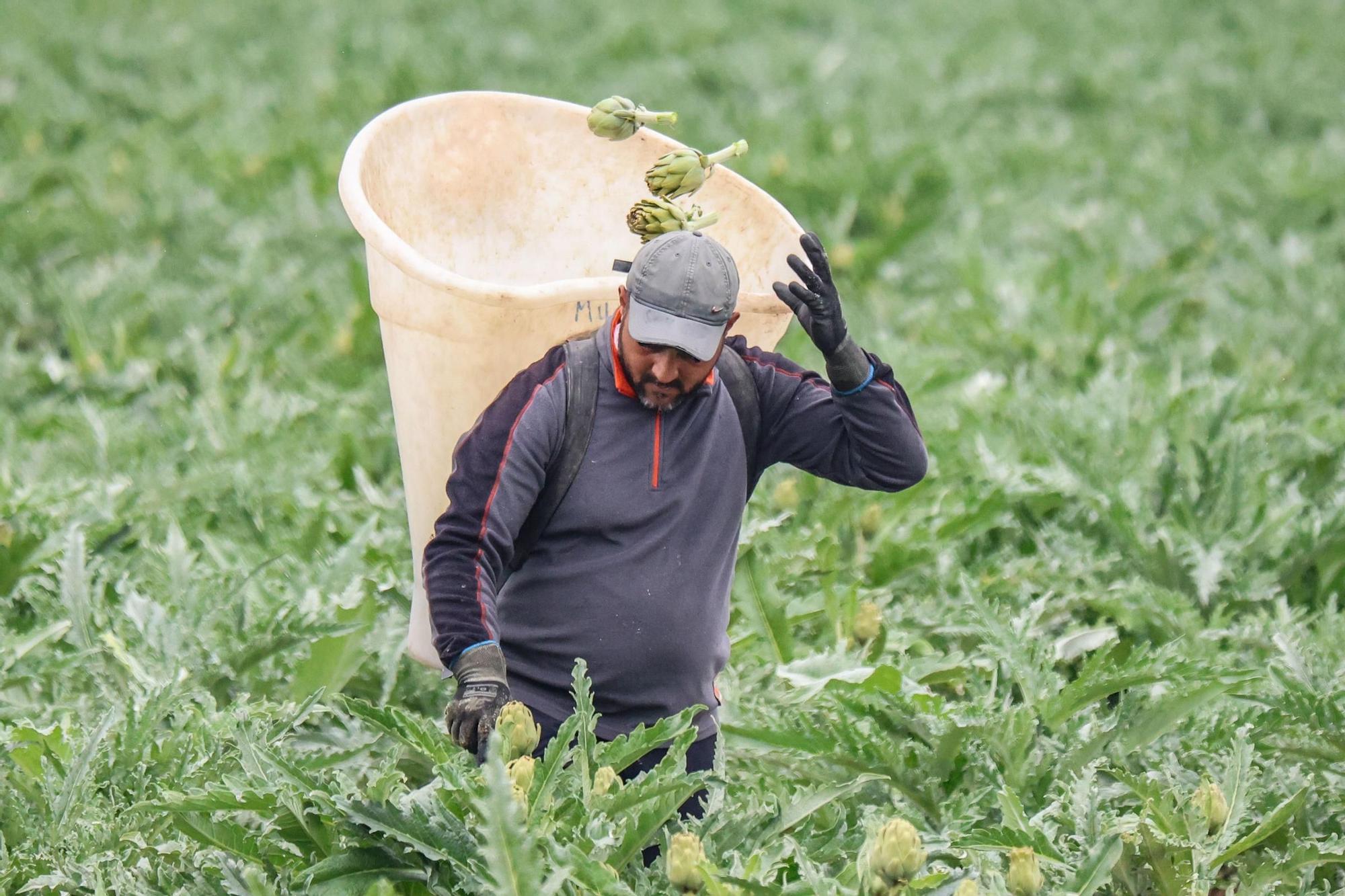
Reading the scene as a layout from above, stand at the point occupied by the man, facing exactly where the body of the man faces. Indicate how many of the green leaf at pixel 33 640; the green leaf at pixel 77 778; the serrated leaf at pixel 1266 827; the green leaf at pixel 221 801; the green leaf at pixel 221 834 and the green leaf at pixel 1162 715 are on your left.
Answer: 2

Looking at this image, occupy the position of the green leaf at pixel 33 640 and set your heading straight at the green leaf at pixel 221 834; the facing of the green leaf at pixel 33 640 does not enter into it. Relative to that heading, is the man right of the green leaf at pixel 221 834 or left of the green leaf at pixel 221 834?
left

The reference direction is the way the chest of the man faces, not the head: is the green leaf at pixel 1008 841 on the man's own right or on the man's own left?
on the man's own left

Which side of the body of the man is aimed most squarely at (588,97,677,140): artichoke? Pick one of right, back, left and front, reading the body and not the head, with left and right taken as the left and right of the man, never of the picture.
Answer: back

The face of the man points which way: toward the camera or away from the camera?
toward the camera

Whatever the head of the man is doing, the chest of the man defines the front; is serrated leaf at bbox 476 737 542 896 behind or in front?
in front

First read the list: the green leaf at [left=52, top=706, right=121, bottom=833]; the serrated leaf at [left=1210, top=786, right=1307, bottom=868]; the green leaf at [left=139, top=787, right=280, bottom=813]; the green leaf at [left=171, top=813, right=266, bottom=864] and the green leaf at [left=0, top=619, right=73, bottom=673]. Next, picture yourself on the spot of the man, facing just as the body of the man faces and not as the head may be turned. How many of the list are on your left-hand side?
1

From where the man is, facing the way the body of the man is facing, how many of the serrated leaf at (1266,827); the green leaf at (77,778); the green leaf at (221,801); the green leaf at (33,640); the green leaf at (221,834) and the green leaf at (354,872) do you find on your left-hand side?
1

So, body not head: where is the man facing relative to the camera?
toward the camera

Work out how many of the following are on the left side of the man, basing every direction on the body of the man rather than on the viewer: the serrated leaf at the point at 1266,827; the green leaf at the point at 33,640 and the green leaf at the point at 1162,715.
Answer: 2

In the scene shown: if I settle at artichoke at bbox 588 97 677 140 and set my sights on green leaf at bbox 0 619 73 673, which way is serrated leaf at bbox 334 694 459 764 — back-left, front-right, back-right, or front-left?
front-left

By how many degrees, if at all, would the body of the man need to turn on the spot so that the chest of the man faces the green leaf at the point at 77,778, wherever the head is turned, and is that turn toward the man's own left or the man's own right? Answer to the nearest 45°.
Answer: approximately 90° to the man's own right

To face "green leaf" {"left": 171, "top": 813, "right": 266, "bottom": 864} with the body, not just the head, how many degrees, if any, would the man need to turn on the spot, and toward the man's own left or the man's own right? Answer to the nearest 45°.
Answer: approximately 45° to the man's own right

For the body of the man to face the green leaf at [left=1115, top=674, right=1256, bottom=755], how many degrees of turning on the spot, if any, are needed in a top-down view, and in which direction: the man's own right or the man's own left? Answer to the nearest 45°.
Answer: approximately 90° to the man's own left

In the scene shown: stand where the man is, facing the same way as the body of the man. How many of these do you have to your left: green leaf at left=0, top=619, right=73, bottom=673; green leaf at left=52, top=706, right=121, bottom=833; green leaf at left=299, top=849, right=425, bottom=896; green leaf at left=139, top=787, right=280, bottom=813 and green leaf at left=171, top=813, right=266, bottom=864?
0

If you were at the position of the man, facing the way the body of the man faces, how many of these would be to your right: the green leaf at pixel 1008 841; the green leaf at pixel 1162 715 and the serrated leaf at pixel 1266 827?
0
